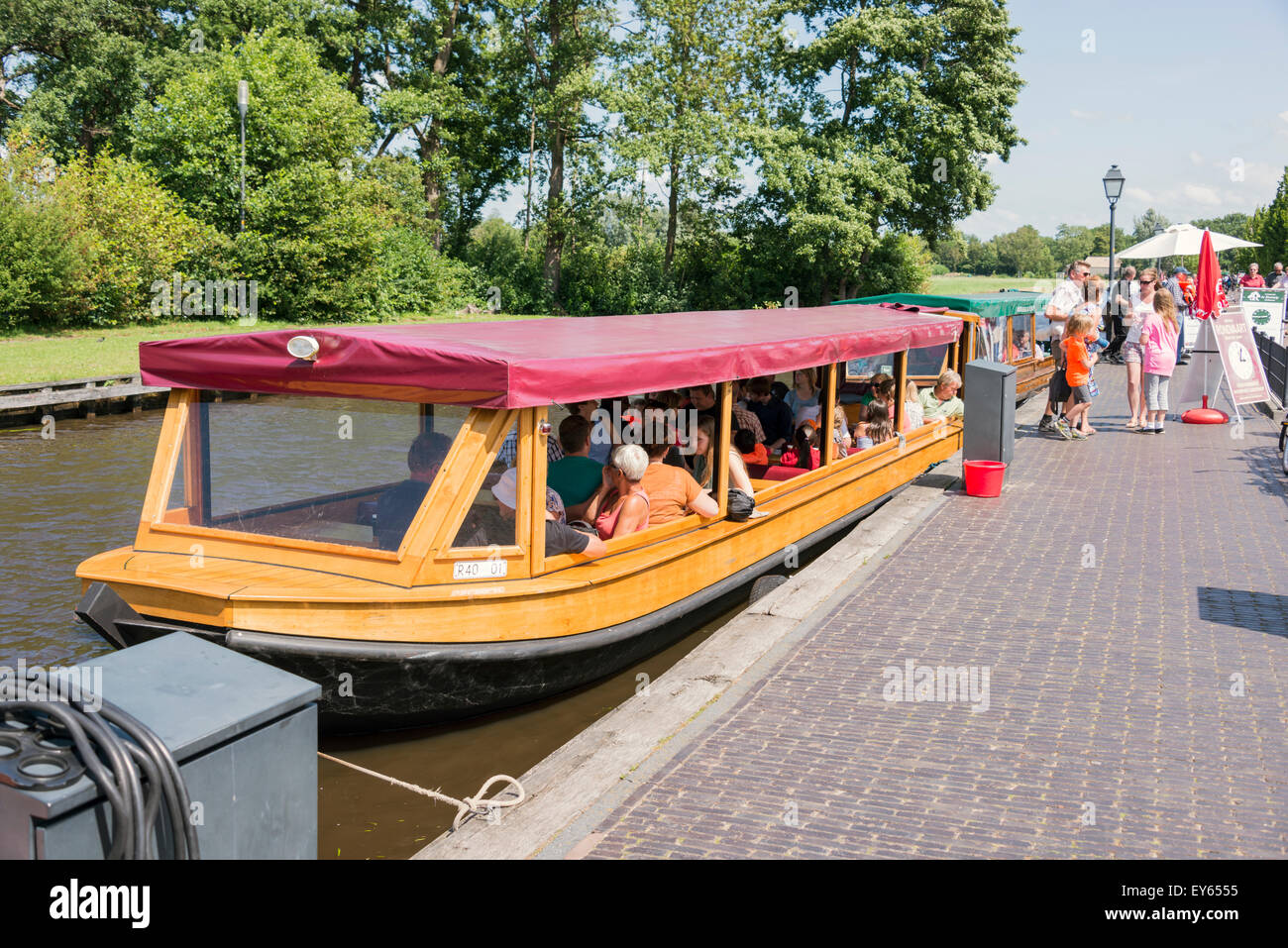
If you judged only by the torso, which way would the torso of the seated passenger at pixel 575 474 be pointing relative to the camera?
away from the camera

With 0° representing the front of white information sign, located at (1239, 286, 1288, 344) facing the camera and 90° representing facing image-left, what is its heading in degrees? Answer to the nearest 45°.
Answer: approximately 0°

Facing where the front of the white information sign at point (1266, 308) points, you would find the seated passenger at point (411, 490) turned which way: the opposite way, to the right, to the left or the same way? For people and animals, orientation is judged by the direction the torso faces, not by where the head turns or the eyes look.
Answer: the opposite way

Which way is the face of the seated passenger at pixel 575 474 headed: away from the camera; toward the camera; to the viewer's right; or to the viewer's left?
away from the camera

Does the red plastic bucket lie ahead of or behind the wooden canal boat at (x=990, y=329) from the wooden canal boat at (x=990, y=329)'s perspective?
ahead

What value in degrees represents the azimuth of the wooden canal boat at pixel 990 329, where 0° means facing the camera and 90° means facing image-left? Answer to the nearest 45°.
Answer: approximately 45°

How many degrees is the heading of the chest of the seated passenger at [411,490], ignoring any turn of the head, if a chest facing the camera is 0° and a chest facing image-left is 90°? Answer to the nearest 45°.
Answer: approximately 225°
